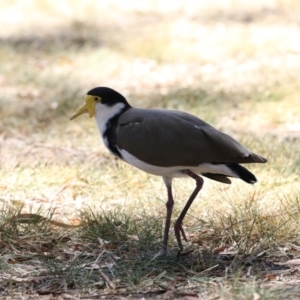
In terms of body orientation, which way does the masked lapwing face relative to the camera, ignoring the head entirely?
to the viewer's left
